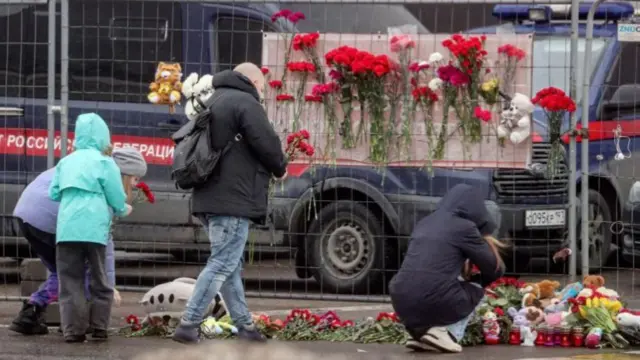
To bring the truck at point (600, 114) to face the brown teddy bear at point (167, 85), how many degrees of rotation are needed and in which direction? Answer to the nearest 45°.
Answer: approximately 45° to its right

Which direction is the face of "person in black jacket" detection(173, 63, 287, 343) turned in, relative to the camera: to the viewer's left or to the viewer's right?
to the viewer's right

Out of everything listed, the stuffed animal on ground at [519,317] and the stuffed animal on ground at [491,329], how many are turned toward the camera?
2

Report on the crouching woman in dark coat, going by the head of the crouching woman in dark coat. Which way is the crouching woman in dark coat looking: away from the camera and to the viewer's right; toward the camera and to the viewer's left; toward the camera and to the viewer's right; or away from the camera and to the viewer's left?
away from the camera and to the viewer's right

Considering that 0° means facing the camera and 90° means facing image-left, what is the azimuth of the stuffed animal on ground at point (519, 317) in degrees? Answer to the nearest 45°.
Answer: approximately 0°

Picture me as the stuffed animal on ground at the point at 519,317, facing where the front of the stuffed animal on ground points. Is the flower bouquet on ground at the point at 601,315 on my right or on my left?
on my left

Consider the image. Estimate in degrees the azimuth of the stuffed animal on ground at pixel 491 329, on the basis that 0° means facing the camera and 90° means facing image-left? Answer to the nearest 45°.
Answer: approximately 0°
